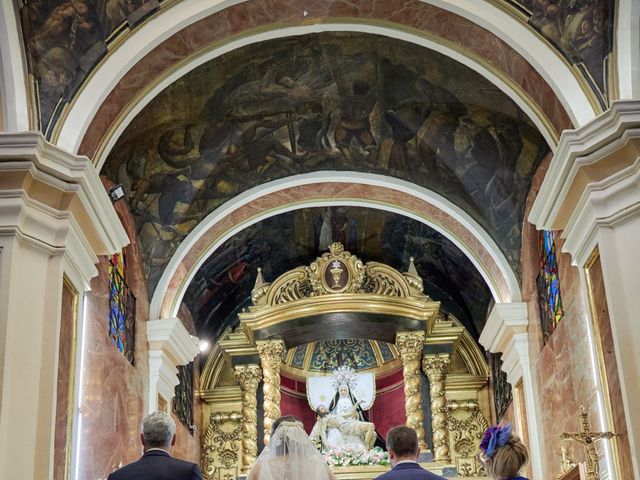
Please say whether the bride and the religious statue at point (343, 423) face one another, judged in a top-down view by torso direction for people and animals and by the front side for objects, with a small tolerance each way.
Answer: yes

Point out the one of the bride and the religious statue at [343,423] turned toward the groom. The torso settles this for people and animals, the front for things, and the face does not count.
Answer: the religious statue

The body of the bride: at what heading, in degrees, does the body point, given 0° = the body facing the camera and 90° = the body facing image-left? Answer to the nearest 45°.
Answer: approximately 180°

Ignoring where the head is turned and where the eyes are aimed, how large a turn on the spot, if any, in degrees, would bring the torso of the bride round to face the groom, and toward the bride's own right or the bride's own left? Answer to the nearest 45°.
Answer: approximately 135° to the bride's own right

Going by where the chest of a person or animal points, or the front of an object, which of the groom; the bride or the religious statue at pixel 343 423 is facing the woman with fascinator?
the religious statue

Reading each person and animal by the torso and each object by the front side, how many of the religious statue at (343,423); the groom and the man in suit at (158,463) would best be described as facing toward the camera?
1

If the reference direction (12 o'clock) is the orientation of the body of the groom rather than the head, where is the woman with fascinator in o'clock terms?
The woman with fascinator is roughly at 4 o'clock from the groom.

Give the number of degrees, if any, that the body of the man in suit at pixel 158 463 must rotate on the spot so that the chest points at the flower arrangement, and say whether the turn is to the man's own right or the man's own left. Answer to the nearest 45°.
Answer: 0° — they already face it

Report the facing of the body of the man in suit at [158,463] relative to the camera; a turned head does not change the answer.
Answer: away from the camera

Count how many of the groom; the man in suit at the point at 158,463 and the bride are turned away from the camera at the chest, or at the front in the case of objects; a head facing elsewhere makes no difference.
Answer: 3

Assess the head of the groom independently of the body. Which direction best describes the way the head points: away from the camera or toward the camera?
away from the camera

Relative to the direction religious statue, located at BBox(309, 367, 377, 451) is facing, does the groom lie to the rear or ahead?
ahead

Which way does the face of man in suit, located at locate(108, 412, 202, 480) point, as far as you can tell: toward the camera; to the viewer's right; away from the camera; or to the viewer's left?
away from the camera

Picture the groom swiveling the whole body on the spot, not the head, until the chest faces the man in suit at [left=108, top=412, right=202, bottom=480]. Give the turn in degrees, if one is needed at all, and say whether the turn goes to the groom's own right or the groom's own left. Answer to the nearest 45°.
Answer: approximately 90° to the groom's own left

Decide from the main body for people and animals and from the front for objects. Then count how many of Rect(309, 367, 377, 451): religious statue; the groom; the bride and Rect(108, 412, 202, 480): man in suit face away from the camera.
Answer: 3

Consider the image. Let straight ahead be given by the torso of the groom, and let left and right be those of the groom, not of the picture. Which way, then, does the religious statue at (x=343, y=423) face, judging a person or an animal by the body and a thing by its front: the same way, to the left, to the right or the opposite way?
the opposite way

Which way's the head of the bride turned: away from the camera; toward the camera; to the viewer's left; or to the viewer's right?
away from the camera

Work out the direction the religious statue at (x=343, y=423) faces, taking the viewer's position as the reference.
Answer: facing the viewer

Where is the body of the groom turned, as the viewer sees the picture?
away from the camera
